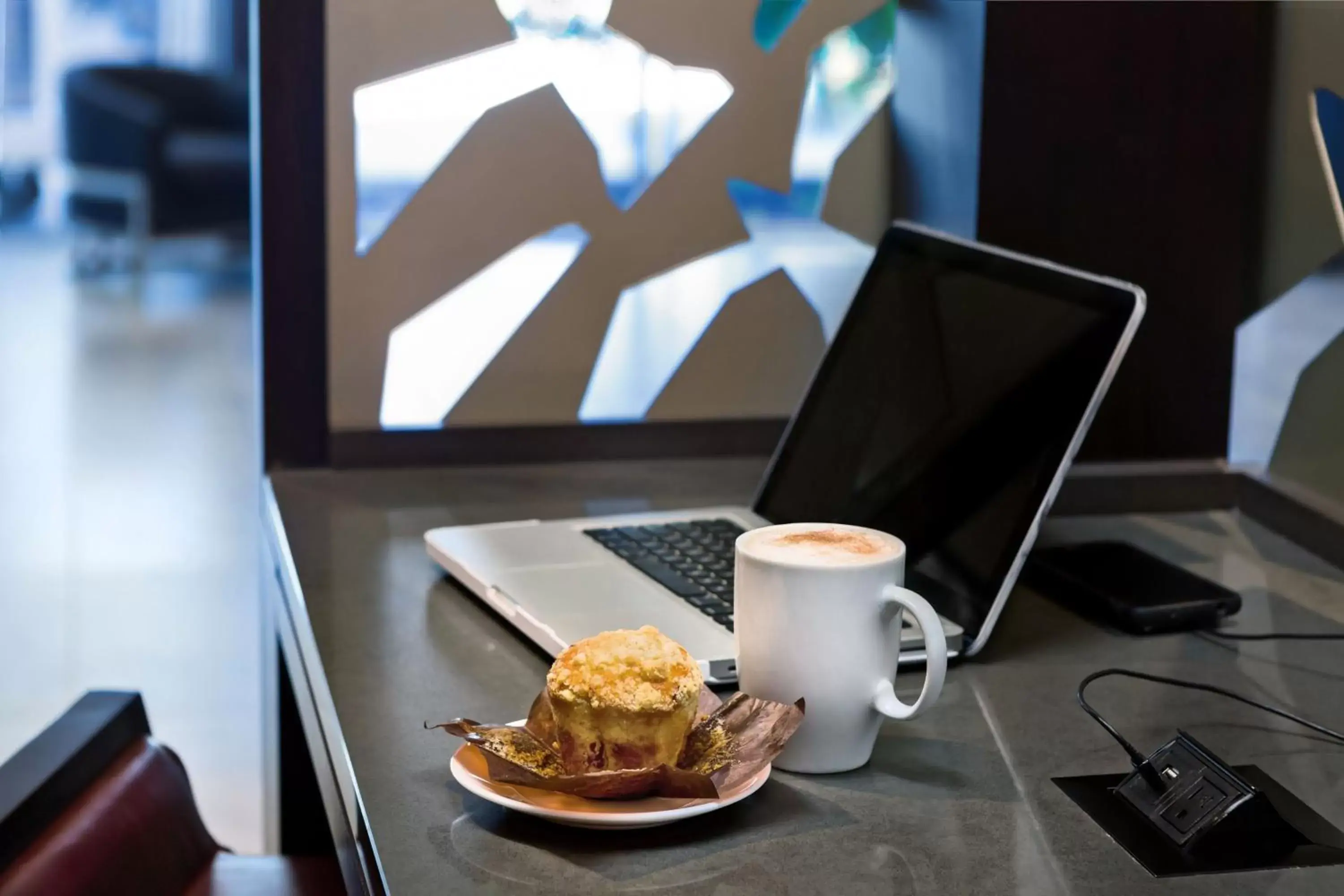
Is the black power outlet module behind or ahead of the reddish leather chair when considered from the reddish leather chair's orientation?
ahead

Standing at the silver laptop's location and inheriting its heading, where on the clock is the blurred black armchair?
The blurred black armchair is roughly at 3 o'clock from the silver laptop.

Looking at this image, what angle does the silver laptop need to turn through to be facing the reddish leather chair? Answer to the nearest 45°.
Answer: approximately 45° to its right
